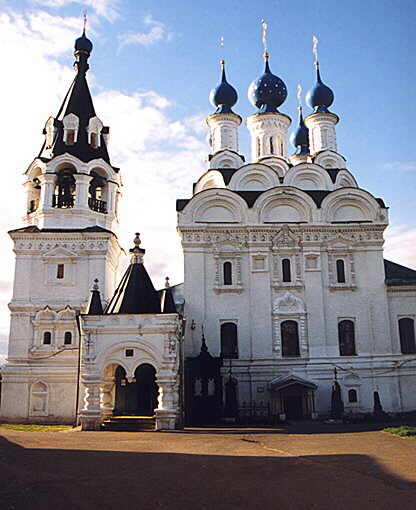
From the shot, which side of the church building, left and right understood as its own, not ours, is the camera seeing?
front
